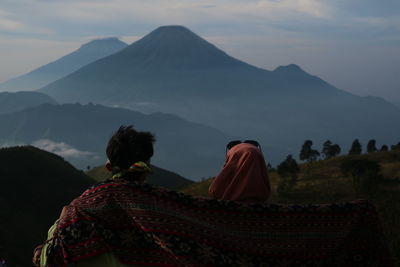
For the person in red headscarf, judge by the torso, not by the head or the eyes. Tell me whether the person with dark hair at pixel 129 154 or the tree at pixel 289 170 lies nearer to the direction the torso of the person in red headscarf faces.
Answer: the tree

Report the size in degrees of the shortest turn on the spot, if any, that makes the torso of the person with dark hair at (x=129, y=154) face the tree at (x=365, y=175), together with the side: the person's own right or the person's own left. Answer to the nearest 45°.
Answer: approximately 45° to the person's own right

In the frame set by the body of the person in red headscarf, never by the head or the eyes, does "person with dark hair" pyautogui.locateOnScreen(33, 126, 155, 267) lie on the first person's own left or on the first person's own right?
on the first person's own left

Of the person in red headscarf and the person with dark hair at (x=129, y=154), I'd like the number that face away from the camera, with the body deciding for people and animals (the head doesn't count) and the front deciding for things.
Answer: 2

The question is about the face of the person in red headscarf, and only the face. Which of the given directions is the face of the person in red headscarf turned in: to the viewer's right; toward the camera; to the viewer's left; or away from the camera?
away from the camera

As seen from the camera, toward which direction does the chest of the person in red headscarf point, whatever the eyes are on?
away from the camera

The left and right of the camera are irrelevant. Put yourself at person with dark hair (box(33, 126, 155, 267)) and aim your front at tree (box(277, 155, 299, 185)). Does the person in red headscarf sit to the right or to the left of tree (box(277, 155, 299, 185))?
right

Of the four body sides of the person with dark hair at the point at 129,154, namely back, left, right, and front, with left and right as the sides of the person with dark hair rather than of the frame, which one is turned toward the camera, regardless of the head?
back
